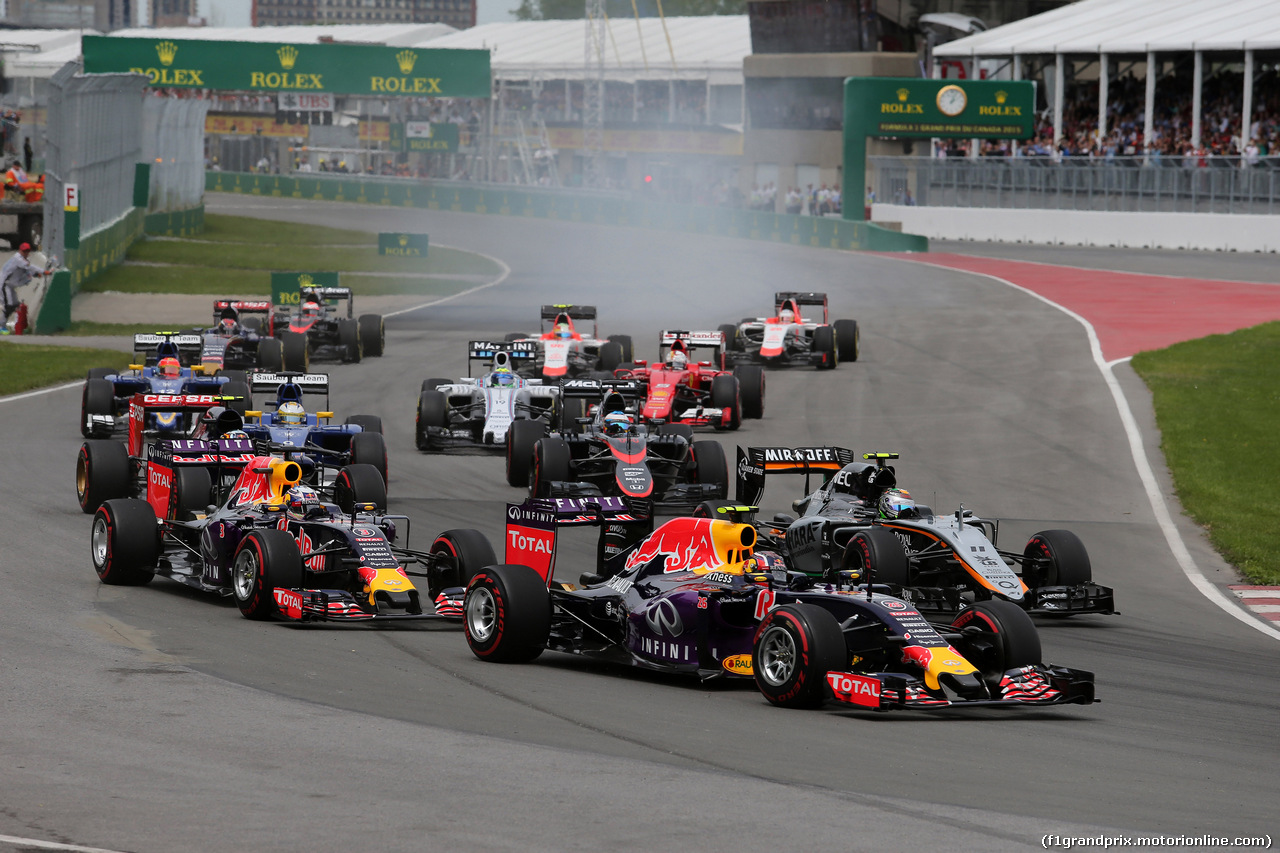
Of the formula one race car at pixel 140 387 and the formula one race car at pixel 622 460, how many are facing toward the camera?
2

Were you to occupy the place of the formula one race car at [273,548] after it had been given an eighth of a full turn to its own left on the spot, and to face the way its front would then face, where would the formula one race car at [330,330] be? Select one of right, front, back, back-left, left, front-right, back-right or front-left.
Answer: left

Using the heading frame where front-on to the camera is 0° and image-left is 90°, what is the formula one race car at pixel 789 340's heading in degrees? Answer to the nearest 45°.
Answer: approximately 0°

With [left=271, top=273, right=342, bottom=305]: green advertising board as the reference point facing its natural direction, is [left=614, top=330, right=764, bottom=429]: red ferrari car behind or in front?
in front

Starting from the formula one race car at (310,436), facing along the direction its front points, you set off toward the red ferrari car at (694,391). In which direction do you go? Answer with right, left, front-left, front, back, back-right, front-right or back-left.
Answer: back-left

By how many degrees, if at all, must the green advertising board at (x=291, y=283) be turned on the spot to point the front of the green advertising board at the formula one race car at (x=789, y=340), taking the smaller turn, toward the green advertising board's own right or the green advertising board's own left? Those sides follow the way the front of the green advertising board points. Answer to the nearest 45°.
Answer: approximately 45° to the green advertising board's own left

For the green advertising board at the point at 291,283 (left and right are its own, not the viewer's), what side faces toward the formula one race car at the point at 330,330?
front

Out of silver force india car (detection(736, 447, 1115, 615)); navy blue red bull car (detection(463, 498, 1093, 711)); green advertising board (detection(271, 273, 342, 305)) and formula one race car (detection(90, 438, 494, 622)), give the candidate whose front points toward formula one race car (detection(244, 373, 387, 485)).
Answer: the green advertising board

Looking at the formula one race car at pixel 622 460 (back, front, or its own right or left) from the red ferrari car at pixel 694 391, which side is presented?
back

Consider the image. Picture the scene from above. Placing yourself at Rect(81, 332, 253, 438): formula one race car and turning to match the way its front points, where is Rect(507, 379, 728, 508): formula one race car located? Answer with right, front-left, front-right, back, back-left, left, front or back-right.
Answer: front-left

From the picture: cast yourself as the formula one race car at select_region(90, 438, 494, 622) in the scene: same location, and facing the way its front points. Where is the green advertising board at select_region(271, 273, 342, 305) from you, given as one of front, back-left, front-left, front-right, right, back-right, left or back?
back-left

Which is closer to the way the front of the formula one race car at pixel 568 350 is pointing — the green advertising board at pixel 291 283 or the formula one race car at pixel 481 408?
the formula one race car

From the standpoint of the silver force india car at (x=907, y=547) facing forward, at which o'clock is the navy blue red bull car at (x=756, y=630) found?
The navy blue red bull car is roughly at 2 o'clock from the silver force india car.

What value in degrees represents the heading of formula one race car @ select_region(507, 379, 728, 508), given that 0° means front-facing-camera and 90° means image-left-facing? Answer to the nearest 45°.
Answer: approximately 0°
